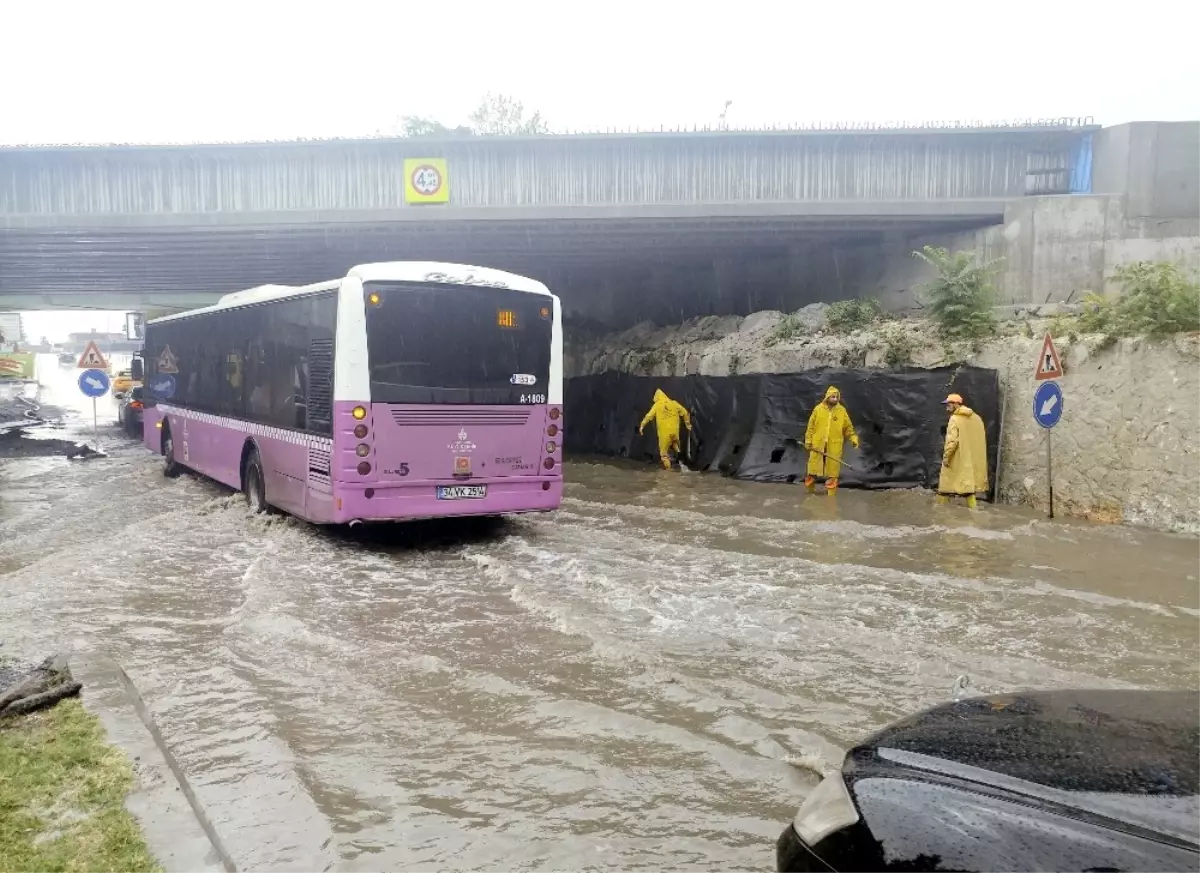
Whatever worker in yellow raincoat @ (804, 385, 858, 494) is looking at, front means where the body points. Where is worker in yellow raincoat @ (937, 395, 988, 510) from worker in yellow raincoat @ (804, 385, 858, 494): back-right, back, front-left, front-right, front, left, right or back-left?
front-left

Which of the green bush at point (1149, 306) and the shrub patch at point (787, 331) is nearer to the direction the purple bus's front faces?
the shrub patch

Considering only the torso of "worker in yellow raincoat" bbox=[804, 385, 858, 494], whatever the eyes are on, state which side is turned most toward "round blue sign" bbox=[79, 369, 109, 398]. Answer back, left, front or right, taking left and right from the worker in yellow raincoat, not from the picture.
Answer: right

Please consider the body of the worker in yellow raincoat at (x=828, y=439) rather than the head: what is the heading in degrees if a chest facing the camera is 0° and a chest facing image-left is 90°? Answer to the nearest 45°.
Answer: approximately 0°

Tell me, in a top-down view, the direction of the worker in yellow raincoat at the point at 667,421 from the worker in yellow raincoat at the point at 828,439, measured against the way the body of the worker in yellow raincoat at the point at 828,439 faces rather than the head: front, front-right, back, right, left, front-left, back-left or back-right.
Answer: back-right

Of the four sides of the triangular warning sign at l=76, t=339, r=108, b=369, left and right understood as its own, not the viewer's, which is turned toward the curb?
front

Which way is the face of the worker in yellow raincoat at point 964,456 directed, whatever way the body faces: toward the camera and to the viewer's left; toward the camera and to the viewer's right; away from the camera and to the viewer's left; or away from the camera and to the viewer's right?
toward the camera and to the viewer's left
